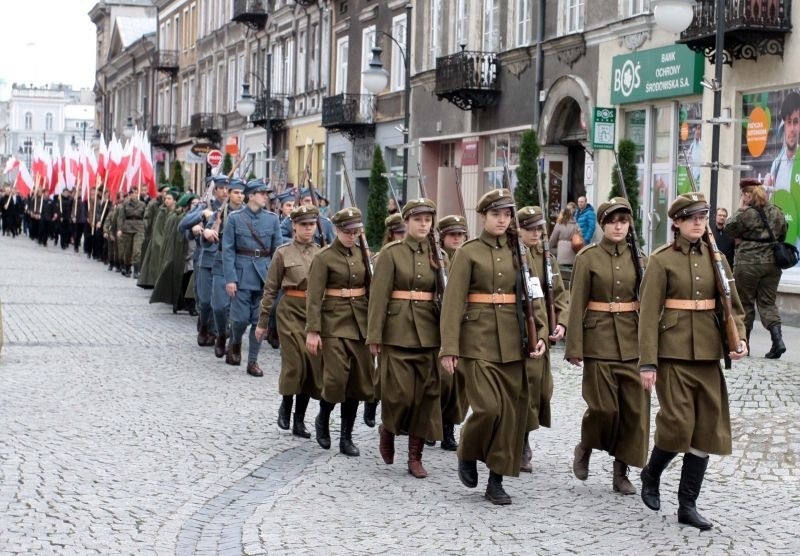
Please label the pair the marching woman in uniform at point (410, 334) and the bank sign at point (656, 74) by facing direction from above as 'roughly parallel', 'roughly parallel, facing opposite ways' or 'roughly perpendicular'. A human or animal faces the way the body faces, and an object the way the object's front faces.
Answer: roughly perpendicular

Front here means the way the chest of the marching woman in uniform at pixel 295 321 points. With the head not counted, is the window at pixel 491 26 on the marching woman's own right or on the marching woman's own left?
on the marching woman's own left

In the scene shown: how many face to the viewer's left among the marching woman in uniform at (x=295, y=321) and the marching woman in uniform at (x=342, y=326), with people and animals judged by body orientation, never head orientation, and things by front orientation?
0

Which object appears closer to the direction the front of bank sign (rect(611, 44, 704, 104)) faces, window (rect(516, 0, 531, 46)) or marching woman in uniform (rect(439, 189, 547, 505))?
the marching woman in uniform

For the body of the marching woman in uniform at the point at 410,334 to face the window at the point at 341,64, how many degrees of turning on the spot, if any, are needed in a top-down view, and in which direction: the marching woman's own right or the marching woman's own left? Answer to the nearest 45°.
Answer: approximately 135° to the marching woman's own left

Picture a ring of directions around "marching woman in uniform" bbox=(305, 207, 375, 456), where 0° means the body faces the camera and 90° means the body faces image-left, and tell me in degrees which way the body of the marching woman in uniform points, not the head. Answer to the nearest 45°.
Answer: approximately 315°

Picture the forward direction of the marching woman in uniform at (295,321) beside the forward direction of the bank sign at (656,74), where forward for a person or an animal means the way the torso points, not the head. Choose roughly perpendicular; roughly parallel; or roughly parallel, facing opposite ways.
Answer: roughly perpendicular

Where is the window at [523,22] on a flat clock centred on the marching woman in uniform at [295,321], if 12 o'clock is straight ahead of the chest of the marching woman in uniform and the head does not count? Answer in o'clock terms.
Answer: The window is roughly at 8 o'clock from the marching woman in uniform.

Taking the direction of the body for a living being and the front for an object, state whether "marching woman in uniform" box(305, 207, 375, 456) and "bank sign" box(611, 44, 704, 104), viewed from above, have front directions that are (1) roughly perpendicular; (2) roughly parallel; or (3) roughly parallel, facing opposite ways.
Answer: roughly perpendicular

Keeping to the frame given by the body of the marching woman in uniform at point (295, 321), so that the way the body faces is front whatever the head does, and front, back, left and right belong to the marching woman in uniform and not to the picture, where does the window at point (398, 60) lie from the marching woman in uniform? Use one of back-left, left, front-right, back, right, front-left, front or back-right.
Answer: back-left

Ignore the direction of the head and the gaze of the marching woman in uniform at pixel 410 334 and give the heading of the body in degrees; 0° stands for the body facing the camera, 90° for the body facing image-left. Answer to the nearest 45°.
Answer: approximately 315°
